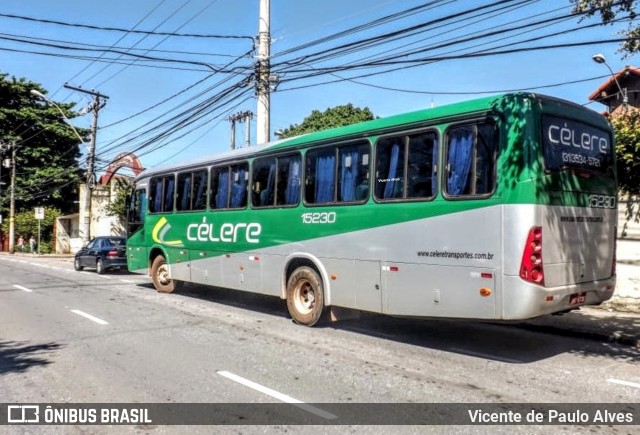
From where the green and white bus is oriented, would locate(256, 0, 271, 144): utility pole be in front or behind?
in front

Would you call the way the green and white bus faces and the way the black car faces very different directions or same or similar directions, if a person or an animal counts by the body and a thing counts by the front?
same or similar directions

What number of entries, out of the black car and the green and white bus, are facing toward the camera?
0

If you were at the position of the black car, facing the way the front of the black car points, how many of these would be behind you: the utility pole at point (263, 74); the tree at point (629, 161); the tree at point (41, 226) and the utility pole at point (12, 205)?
2

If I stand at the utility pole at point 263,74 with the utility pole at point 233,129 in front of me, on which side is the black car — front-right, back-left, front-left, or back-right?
front-left

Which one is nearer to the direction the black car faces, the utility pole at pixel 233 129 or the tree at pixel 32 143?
the tree

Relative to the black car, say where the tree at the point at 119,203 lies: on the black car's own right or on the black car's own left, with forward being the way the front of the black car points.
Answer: on the black car's own right

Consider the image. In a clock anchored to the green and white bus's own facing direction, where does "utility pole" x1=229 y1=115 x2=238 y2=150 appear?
The utility pole is roughly at 1 o'clock from the green and white bus.

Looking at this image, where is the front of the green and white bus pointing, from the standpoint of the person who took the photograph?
facing away from the viewer and to the left of the viewer

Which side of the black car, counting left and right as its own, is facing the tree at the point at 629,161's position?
back

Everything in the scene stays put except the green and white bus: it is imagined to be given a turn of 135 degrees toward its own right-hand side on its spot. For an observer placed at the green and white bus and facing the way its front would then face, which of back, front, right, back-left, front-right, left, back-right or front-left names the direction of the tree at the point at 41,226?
back-left

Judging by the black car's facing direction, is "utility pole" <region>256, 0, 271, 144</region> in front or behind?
behind

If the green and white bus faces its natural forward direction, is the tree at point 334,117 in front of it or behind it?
in front

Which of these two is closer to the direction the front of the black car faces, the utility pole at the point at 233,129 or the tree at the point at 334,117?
the utility pole

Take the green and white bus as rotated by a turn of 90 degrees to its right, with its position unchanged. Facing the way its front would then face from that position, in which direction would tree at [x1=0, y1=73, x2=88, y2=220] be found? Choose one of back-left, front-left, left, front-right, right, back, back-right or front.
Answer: left

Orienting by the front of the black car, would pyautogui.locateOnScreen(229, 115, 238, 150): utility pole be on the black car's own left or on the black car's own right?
on the black car's own right

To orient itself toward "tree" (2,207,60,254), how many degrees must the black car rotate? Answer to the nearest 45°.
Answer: approximately 45° to its right
